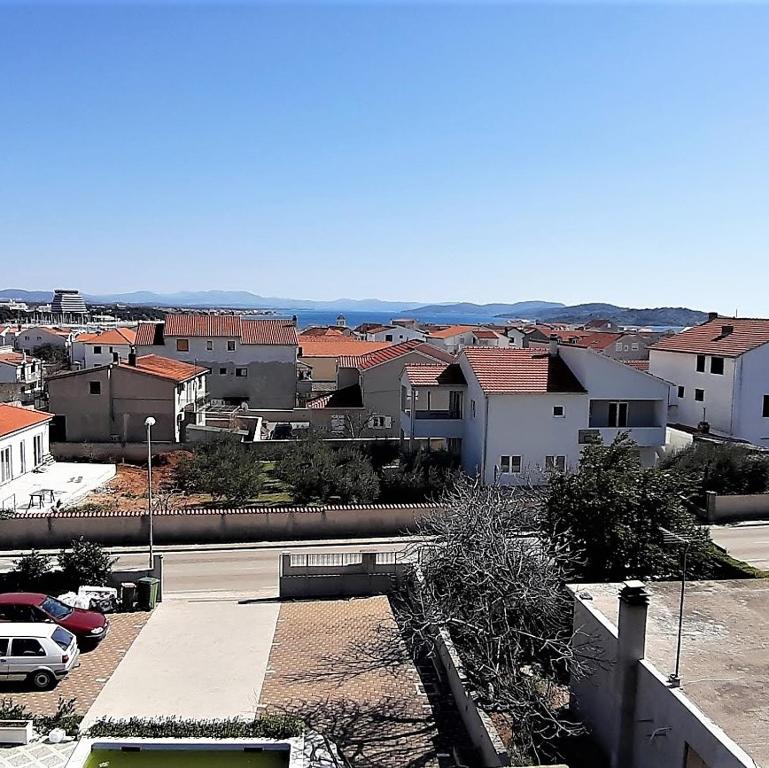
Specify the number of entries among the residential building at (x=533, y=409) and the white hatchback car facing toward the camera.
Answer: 1

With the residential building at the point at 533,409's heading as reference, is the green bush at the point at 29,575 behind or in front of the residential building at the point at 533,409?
in front

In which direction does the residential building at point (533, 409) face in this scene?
toward the camera

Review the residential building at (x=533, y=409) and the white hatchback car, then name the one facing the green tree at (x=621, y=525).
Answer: the residential building

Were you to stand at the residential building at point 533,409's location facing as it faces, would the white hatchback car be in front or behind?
in front

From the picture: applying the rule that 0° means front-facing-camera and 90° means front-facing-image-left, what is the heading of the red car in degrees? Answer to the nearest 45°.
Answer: approximately 315°

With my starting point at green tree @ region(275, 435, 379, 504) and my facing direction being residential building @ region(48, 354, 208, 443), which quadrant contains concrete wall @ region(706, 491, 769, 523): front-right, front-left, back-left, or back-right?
back-right

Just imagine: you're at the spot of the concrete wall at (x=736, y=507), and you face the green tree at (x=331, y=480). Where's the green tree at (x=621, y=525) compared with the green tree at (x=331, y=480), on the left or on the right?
left

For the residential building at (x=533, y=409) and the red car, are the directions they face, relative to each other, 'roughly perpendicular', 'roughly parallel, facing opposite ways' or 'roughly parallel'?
roughly perpendicular

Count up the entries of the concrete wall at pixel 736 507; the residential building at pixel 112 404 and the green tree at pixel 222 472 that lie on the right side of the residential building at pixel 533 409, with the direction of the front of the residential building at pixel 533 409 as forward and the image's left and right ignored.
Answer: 2

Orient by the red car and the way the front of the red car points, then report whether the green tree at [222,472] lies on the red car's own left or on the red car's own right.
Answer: on the red car's own left
